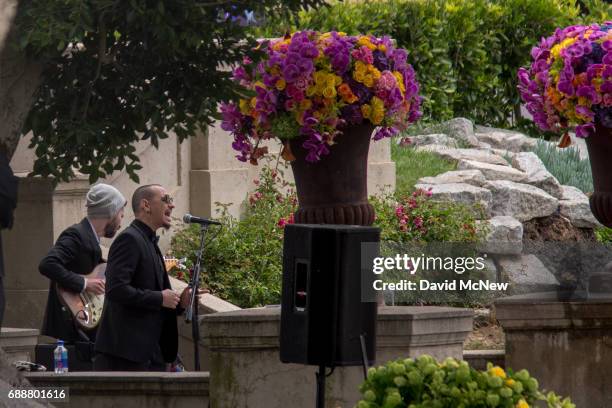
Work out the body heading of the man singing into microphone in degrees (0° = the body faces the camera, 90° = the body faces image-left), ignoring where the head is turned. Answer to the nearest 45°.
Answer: approximately 270°

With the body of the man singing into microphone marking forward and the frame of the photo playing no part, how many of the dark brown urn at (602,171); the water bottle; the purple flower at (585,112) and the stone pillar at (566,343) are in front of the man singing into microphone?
3

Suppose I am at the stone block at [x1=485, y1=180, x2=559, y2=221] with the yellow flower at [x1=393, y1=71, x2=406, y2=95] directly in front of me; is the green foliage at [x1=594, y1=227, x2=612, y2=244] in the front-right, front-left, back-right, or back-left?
back-left

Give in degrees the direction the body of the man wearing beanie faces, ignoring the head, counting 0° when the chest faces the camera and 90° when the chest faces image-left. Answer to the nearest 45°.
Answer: approximately 270°

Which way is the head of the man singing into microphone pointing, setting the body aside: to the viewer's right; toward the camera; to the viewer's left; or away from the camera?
to the viewer's right

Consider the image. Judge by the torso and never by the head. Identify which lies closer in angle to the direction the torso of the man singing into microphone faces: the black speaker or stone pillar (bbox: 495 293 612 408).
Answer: the stone pillar

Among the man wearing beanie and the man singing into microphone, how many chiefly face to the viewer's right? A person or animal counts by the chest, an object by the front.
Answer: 2

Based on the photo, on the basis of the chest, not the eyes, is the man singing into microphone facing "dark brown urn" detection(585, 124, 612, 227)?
yes
